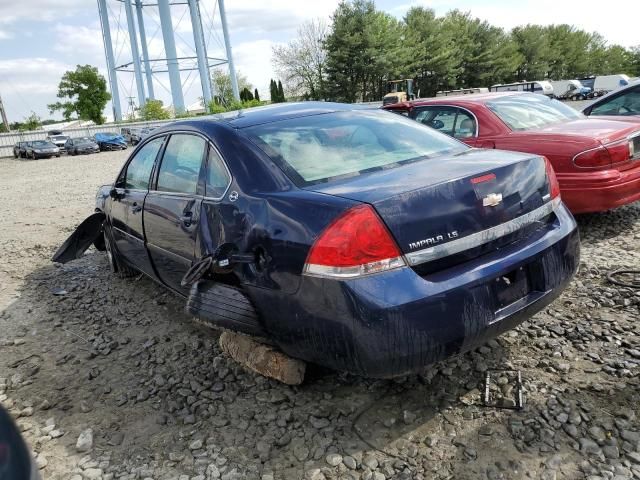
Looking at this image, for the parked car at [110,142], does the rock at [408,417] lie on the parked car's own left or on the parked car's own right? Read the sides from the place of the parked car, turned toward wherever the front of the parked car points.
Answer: on the parked car's own left

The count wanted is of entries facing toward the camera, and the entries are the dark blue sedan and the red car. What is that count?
0

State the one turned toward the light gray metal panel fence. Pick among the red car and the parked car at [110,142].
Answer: the red car

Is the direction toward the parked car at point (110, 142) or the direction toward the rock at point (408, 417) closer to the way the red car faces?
the parked car

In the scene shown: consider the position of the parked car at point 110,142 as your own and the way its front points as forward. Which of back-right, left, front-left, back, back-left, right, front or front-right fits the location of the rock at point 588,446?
front-left

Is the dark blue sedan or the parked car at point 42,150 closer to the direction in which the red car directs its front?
the parked car

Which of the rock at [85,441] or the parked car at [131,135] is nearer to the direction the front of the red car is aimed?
the parked car

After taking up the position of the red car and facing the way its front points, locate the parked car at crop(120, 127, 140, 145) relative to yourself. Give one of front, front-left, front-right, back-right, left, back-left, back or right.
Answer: front

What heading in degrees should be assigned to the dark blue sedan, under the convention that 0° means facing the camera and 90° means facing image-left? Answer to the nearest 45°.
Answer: approximately 135°

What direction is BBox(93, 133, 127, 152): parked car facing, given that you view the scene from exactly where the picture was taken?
facing the viewer and to the left of the viewer

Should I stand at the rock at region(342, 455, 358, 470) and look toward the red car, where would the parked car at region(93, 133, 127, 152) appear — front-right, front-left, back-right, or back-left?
front-left

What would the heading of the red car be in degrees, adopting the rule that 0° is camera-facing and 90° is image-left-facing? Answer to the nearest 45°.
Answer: approximately 135°
